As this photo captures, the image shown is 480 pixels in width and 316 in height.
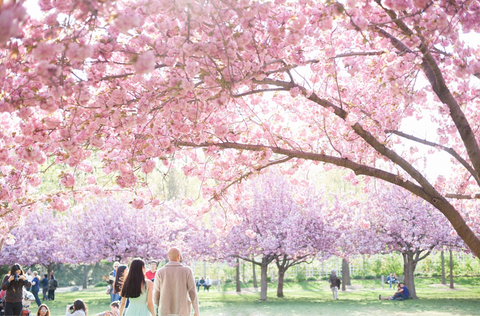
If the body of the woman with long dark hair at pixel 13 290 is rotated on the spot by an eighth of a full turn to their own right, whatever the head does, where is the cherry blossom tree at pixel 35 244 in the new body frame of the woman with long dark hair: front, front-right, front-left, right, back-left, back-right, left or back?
back-right

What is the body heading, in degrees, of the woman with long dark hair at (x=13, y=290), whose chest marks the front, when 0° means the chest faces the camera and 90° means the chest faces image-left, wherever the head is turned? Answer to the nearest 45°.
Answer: approximately 0°

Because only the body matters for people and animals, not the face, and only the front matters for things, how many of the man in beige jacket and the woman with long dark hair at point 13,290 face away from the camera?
1

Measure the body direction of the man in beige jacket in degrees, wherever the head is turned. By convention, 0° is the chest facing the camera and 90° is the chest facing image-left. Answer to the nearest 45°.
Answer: approximately 180°

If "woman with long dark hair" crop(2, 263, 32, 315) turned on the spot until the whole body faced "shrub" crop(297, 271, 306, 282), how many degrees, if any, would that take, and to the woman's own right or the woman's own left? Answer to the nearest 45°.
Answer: approximately 135° to the woman's own left

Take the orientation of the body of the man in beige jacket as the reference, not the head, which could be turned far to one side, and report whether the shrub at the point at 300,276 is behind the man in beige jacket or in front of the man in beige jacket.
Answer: in front

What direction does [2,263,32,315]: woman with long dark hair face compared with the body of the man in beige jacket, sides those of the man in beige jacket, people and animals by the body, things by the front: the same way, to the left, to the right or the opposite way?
the opposite way

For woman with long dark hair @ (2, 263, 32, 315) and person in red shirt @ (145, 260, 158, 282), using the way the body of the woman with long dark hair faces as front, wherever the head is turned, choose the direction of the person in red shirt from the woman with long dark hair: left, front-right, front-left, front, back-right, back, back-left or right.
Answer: left

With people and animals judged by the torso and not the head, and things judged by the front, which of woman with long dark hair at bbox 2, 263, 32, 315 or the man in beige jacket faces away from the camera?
the man in beige jacket

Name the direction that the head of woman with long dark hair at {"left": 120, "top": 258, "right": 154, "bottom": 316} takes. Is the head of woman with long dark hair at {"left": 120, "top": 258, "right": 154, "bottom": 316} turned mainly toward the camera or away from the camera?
away from the camera

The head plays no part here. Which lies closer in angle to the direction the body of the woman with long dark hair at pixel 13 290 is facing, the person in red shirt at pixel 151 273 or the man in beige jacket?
the man in beige jacket

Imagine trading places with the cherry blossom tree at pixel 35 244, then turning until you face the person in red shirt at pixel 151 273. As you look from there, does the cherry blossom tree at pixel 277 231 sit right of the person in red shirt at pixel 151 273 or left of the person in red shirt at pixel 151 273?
left

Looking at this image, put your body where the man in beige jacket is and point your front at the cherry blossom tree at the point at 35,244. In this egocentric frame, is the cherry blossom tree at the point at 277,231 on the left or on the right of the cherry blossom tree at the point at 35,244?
right
